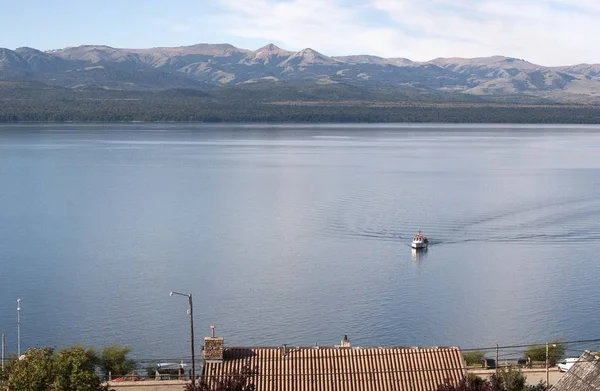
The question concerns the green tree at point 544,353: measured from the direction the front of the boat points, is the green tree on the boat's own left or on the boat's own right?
on the boat's own left

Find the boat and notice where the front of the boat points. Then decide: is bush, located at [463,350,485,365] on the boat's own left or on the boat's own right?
on the boat's own left

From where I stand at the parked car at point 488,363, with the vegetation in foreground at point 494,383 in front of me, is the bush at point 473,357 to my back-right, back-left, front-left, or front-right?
back-right

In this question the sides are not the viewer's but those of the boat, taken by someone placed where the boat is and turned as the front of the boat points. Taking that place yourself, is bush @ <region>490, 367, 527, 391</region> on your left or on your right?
on your left

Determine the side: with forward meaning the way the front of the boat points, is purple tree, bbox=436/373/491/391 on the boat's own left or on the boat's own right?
on the boat's own left

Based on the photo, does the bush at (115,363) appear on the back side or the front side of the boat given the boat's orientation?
on the front side

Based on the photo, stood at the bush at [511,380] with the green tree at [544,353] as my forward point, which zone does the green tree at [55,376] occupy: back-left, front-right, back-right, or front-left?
back-left

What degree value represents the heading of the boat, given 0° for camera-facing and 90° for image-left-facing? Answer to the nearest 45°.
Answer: approximately 45°

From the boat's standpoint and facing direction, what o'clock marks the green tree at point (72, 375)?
The green tree is roughly at 11 o'clock from the boat.

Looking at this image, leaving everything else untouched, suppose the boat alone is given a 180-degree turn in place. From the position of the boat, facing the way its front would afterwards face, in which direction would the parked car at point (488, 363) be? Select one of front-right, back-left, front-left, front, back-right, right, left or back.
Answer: back-right
